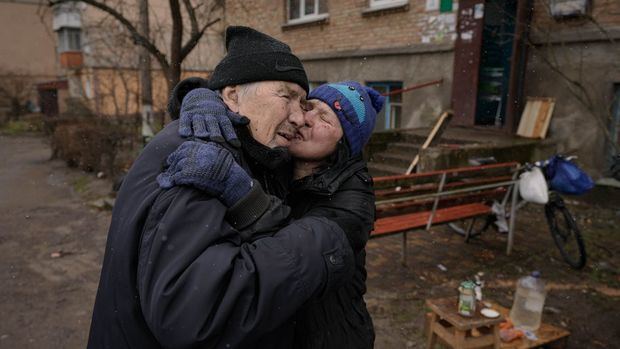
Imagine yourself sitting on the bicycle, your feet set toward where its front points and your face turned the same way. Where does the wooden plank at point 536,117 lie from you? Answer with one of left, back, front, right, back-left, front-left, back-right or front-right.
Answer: back-left

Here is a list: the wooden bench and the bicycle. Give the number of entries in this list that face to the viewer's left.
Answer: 0

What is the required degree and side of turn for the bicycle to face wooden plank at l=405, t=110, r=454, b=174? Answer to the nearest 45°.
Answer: approximately 180°

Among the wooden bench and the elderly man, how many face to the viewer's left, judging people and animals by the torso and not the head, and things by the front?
0

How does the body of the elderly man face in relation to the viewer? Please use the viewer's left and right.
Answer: facing to the right of the viewer

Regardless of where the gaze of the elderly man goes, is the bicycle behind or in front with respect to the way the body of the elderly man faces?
in front

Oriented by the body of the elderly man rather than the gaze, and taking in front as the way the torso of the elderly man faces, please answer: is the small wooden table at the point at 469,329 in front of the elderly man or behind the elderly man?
in front

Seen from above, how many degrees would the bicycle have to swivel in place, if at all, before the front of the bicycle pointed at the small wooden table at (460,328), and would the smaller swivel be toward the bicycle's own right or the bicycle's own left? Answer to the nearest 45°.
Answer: approximately 45° to the bicycle's own right

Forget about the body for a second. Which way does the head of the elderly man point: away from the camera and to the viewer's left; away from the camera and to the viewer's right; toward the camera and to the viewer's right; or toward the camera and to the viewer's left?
toward the camera and to the viewer's right

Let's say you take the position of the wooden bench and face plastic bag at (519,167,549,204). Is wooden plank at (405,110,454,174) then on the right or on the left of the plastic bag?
left
